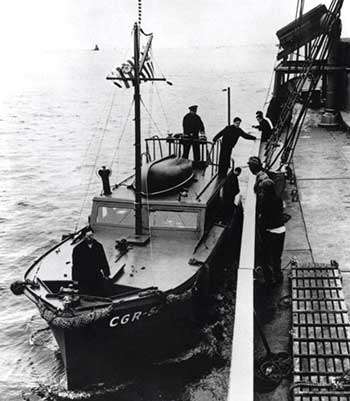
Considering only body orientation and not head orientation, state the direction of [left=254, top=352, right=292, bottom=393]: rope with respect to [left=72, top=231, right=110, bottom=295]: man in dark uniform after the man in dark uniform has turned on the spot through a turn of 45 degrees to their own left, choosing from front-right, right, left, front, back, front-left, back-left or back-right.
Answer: front

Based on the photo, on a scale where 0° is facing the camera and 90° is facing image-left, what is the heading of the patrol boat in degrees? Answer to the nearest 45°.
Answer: approximately 45°

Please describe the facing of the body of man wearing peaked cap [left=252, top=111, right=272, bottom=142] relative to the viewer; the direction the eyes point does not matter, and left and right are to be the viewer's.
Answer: facing to the left of the viewer

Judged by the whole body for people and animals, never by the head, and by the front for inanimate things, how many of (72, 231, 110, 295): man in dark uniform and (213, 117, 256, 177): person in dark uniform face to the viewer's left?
0

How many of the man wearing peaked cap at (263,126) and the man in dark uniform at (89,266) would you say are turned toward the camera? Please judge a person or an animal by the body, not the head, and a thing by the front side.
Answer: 1

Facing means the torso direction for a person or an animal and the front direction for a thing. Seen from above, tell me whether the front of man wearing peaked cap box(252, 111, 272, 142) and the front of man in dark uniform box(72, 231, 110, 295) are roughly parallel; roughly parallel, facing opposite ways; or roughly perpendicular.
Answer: roughly perpendicular

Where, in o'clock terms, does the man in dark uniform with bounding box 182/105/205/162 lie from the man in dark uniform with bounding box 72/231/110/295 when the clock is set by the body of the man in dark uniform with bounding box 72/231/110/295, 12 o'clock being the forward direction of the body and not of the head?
the man in dark uniform with bounding box 182/105/205/162 is roughly at 7 o'clock from the man in dark uniform with bounding box 72/231/110/295.

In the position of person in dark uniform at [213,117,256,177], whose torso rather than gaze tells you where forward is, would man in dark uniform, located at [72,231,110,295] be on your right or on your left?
on your right
